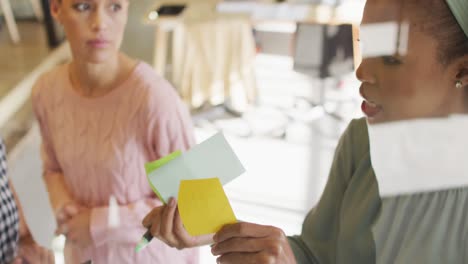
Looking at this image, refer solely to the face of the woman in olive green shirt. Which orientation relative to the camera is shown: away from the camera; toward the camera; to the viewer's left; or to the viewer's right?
to the viewer's left

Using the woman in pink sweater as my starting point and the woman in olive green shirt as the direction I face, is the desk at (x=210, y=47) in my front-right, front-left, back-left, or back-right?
back-left

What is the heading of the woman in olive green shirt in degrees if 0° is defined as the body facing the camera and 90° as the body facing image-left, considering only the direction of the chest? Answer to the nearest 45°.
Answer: approximately 45°

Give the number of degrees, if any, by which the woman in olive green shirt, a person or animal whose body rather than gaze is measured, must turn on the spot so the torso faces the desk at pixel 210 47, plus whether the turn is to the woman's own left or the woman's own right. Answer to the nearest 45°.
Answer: approximately 135° to the woman's own right
